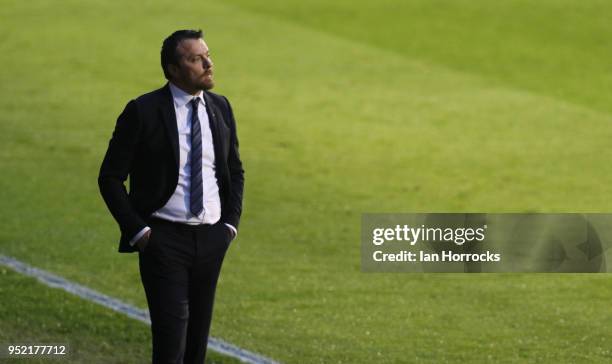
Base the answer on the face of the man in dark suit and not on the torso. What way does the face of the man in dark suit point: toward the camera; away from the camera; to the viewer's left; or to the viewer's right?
to the viewer's right

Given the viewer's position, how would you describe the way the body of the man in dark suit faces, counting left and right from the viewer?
facing the viewer and to the right of the viewer
